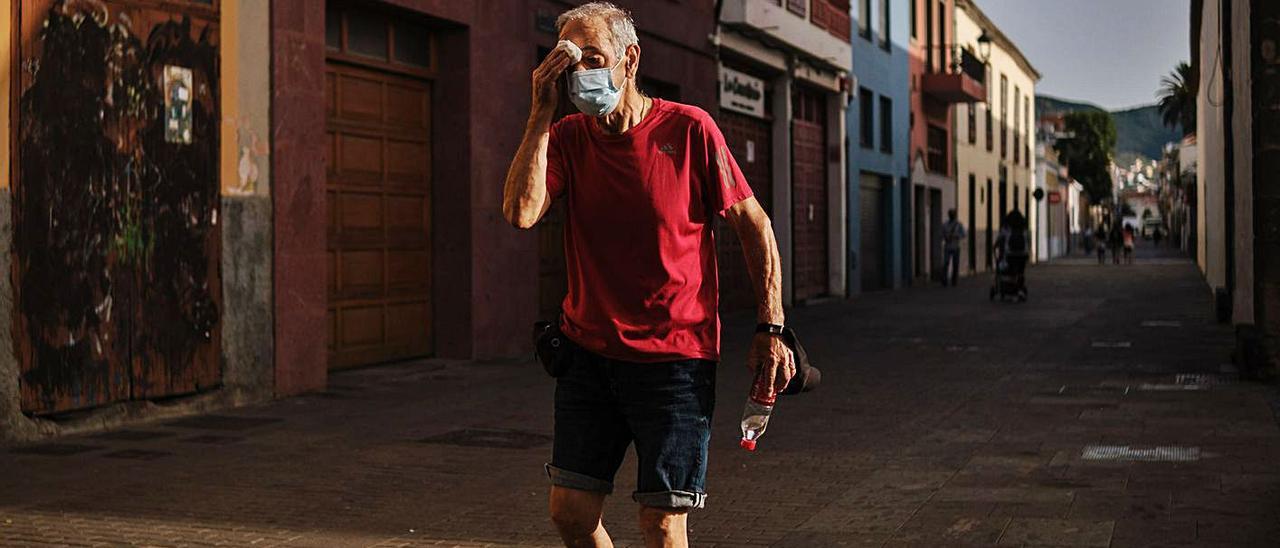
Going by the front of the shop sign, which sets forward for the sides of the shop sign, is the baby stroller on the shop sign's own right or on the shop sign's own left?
on the shop sign's own left

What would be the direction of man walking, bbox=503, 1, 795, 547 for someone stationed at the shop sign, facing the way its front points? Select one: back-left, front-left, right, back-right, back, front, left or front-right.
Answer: front-right

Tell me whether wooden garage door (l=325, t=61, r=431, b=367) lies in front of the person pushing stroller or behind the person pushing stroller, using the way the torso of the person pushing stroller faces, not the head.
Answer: in front

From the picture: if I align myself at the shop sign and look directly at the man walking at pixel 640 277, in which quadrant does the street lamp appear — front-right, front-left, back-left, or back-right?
back-left

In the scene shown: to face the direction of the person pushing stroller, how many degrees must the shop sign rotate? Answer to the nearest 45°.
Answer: approximately 90° to its left

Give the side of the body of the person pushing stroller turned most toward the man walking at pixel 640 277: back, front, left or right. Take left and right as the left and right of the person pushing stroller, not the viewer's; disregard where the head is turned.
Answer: front

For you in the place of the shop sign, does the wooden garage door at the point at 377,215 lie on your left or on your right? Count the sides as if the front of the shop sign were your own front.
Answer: on your right

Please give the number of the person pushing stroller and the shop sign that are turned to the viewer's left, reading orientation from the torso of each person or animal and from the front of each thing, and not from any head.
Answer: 0

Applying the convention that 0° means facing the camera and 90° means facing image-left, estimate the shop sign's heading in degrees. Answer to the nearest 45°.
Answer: approximately 315°

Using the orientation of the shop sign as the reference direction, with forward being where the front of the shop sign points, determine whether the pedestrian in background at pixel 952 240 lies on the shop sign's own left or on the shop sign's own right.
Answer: on the shop sign's own left
